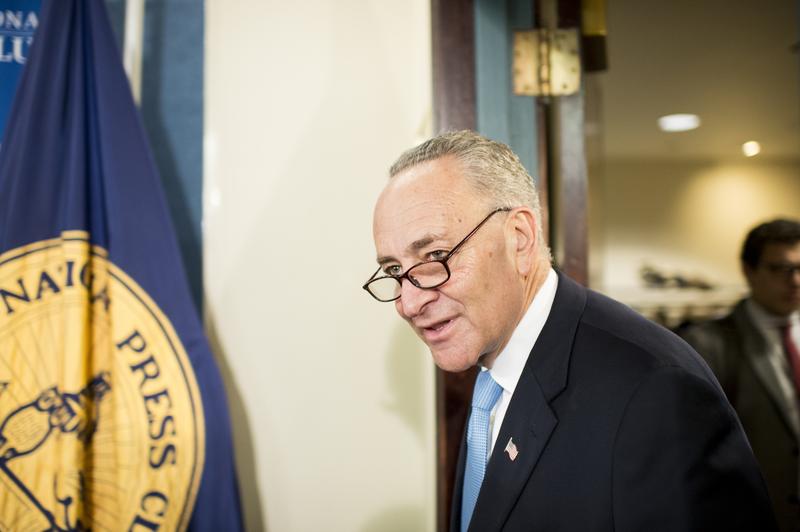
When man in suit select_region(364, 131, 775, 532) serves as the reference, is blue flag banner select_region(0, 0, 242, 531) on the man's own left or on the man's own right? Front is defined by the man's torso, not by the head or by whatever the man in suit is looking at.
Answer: on the man's own right

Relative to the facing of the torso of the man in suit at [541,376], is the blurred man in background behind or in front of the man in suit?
behind

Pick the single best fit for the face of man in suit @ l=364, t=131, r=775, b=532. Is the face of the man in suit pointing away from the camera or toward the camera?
toward the camera

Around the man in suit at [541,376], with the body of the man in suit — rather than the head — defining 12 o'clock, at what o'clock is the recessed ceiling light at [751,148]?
The recessed ceiling light is roughly at 5 o'clock from the man in suit.

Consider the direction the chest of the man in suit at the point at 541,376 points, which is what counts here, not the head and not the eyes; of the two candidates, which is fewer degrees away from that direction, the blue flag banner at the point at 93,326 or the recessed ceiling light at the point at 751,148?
the blue flag banner

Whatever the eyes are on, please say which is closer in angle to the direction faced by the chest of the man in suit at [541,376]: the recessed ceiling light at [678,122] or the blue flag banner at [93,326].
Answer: the blue flag banner

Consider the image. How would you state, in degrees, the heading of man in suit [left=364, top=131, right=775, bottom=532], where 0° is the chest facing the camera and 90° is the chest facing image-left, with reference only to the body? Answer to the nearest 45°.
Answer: approximately 45°

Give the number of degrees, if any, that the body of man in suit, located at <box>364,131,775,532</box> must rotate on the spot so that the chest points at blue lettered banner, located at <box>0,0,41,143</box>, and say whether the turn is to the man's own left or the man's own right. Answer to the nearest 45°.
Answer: approximately 45° to the man's own right
